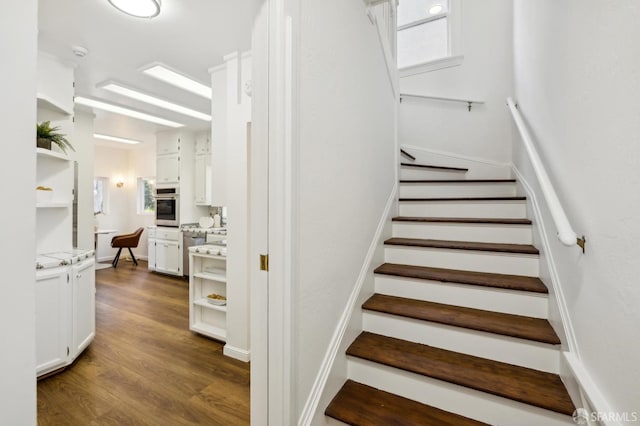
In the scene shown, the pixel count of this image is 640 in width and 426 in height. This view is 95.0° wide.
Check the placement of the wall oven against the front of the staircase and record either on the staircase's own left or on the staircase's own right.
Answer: on the staircase's own right

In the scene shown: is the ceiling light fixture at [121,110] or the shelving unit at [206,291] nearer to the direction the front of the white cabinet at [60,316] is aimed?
the shelving unit

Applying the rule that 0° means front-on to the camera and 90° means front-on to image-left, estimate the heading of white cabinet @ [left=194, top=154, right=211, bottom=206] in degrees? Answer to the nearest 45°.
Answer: approximately 45°

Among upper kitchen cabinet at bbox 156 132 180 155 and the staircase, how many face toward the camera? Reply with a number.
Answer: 2

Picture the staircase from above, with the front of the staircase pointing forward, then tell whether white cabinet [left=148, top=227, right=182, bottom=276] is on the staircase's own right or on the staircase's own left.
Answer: on the staircase's own right

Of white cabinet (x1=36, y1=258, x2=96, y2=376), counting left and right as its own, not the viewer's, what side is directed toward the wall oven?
left

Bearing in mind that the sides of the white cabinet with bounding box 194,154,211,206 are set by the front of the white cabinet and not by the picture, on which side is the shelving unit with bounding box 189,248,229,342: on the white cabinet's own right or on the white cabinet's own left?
on the white cabinet's own left

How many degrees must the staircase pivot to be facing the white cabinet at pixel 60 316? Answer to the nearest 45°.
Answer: approximately 90° to its right

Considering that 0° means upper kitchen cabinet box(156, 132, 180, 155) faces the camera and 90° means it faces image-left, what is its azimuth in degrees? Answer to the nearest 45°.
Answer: approximately 0°

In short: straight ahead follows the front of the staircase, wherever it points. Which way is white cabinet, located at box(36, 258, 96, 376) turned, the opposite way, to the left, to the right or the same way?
to the left
